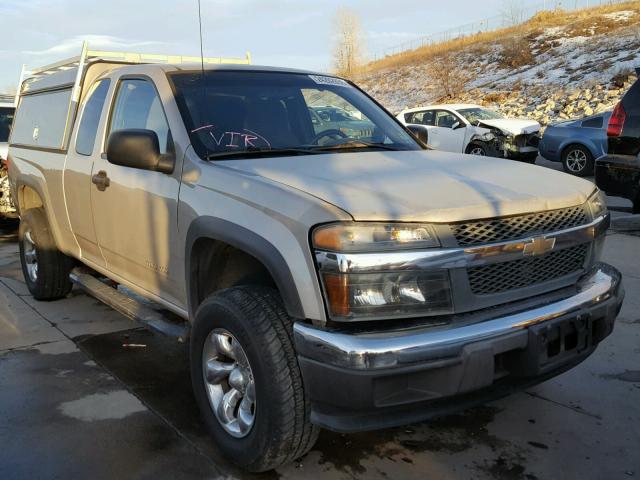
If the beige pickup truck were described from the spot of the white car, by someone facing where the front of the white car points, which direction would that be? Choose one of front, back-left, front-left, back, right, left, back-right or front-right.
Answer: front-right

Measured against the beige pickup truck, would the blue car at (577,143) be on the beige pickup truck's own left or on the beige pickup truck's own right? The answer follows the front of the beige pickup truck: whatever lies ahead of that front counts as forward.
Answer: on the beige pickup truck's own left

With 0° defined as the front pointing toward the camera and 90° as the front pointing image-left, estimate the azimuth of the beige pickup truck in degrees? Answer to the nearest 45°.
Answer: approximately 315°

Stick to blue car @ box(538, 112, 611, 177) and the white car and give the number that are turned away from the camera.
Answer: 0

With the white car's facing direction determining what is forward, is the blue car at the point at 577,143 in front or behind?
in front

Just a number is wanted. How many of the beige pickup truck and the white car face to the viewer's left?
0
